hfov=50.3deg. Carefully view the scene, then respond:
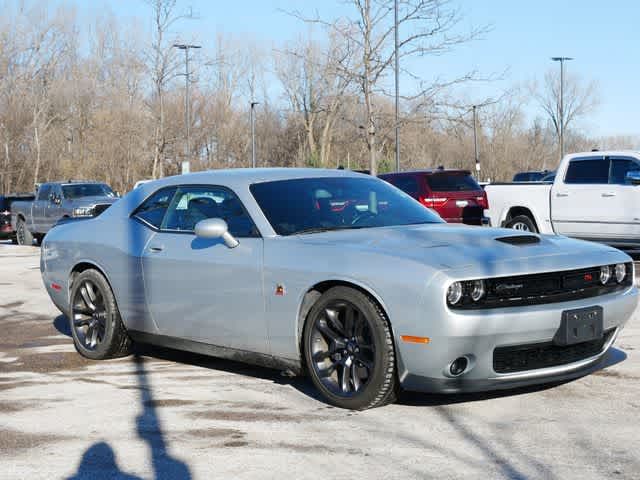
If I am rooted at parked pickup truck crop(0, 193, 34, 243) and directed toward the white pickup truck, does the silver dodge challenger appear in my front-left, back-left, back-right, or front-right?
front-right

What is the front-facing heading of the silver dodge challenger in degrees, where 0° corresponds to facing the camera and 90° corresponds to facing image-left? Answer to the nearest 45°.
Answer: approximately 315°

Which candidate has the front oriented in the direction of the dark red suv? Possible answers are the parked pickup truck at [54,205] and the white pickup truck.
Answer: the parked pickup truck

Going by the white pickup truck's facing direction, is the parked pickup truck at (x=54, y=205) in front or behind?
behind

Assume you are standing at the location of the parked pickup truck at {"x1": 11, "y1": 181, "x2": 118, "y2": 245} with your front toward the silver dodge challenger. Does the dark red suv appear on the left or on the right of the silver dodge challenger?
left

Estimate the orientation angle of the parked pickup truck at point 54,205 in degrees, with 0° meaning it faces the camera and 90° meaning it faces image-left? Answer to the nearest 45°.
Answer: approximately 315°

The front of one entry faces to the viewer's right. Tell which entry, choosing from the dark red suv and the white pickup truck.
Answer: the white pickup truck

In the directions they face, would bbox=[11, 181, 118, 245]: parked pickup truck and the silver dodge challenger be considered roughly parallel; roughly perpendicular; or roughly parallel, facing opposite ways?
roughly parallel

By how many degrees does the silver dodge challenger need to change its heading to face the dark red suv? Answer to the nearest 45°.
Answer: approximately 135° to its left

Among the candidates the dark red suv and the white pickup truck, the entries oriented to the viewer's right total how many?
1

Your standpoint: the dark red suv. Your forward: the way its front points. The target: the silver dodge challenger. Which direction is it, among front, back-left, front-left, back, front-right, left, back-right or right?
back-left

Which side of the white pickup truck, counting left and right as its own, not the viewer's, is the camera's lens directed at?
right

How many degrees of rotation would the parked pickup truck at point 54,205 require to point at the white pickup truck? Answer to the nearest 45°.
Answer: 0° — it already faces it

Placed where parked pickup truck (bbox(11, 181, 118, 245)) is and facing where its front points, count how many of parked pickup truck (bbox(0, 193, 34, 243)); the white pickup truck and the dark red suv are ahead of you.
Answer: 2

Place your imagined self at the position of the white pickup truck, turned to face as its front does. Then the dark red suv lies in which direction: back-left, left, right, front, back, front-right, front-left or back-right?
back-left

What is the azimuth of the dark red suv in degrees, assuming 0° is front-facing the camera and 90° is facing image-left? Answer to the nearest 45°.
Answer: approximately 135°
